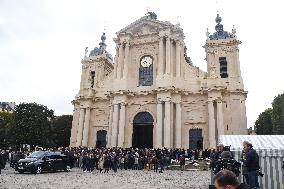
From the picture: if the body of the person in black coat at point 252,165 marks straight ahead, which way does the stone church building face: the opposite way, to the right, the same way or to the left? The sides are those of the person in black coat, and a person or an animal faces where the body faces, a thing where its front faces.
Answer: to the left

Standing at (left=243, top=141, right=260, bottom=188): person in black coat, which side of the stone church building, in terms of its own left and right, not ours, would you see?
front

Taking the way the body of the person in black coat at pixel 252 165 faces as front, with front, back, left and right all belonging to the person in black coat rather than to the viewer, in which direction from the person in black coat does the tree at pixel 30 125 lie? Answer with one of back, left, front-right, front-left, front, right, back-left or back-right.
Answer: front-right

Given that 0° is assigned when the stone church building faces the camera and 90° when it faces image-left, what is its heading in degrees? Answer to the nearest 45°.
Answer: approximately 0°

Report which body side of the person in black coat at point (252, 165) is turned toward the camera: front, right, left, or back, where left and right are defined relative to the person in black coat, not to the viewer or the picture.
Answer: left

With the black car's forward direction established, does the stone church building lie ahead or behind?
behind
